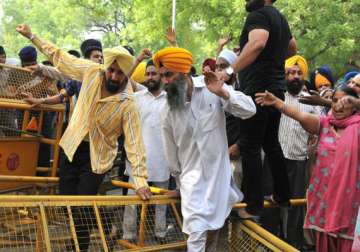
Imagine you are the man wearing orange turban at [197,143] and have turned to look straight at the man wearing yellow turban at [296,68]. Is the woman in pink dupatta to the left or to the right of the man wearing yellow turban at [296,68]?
right

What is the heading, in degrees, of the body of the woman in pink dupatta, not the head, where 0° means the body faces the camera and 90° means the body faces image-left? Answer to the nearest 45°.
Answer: approximately 45°

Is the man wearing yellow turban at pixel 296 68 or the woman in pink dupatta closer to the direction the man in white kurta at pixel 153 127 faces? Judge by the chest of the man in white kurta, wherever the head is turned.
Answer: the woman in pink dupatta

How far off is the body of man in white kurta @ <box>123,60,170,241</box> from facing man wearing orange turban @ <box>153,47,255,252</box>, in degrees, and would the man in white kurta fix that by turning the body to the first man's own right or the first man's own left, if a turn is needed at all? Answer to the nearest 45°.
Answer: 0° — they already face them

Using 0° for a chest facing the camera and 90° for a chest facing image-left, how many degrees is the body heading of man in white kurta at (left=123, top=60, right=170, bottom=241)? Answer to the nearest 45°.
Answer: approximately 0°

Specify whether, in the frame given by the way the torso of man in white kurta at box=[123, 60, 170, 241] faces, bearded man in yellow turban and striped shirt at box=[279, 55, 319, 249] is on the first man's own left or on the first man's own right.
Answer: on the first man's own left

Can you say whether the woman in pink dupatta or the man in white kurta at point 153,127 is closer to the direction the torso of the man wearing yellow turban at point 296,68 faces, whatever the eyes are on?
the woman in pink dupatta

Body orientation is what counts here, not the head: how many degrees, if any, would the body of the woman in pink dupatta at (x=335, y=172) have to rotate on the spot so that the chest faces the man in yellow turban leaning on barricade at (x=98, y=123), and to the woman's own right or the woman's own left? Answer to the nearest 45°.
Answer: approximately 45° to the woman's own right

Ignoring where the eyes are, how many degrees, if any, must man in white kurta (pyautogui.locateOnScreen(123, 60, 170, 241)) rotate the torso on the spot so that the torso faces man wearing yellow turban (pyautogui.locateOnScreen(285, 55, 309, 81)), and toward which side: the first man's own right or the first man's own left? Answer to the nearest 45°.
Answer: approximately 90° to the first man's own left

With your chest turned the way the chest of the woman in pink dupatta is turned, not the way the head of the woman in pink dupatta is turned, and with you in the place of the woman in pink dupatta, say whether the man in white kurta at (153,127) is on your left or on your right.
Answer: on your right

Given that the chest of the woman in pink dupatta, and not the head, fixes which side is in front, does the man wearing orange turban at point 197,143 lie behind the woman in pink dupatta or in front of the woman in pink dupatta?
in front
